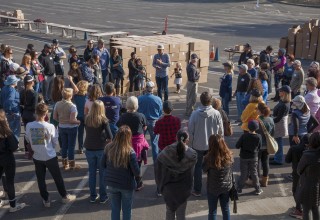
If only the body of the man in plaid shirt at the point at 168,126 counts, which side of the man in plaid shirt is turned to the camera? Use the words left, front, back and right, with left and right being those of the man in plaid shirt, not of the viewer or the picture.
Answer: back

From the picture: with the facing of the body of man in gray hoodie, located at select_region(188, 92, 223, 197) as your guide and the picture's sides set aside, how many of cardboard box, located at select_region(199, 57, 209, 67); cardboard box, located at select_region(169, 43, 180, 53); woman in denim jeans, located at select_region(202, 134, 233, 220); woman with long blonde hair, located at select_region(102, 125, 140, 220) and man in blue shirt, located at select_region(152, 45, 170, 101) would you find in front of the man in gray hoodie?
3

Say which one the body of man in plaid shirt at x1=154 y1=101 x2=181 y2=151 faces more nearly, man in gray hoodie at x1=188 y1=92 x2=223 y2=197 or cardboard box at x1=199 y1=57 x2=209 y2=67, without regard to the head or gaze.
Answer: the cardboard box

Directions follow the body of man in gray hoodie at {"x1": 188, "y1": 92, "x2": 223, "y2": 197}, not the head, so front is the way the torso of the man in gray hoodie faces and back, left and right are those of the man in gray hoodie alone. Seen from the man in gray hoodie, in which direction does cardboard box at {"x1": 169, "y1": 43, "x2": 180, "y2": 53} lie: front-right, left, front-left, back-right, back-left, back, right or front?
front

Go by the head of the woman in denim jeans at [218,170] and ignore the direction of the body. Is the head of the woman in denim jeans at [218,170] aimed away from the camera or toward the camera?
away from the camera

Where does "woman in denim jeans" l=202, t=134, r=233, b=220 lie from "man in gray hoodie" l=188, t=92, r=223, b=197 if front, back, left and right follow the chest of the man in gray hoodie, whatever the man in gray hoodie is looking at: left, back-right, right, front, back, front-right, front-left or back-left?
back

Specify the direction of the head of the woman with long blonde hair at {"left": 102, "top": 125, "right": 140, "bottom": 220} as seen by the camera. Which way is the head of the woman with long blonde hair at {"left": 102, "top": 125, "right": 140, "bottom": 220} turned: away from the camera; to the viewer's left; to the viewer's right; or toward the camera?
away from the camera

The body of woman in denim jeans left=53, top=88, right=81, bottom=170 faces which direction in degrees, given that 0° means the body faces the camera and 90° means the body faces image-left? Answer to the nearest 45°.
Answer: approximately 225°

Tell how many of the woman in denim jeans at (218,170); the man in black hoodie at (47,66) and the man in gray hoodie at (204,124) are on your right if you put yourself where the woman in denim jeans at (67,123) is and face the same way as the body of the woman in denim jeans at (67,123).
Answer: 2

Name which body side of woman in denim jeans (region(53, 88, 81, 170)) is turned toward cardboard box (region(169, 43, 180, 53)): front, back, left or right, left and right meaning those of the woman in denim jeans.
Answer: front

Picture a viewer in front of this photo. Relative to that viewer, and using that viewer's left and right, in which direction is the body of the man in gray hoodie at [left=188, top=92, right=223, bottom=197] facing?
facing away from the viewer

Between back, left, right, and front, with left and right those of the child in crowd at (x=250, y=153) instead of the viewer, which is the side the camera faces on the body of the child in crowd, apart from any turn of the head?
back

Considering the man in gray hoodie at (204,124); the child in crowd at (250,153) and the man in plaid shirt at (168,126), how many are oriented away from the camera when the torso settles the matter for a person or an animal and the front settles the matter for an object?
3

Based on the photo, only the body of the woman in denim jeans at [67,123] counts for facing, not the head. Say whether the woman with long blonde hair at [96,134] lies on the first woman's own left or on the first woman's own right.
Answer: on the first woman's own right

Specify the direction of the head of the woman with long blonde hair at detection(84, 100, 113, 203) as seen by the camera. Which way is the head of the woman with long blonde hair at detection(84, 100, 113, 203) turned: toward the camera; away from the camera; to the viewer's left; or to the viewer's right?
away from the camera
